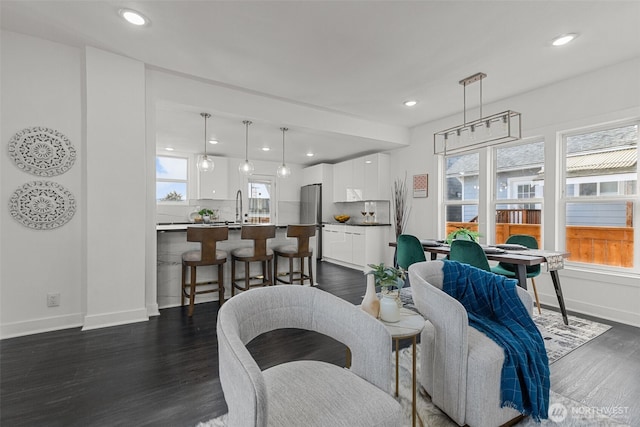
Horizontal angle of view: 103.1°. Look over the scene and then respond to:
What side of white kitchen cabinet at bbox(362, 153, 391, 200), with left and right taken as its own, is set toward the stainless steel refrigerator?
right

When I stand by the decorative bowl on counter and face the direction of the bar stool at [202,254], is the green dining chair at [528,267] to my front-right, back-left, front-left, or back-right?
front-left

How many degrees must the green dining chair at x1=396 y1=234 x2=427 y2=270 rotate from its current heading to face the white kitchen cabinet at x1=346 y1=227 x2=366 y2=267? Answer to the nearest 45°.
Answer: approximately 90° to its left

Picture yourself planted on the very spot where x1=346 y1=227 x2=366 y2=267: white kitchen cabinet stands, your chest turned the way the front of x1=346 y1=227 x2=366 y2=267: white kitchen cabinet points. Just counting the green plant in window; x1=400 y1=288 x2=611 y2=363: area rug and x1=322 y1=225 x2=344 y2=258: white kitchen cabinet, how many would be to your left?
1

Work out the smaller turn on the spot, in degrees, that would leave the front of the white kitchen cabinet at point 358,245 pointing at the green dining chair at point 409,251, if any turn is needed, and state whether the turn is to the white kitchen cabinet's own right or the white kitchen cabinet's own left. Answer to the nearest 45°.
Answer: approximately 45° to the white kitchen cabinet's own left

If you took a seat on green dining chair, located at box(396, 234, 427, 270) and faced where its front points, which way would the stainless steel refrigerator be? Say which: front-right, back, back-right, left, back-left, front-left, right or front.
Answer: left

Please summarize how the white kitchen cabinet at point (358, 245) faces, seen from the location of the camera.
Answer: facing the viewer and to the left of the viewer

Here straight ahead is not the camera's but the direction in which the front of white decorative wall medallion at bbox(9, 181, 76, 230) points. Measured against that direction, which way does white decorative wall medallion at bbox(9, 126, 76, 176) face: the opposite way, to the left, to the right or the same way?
the same way

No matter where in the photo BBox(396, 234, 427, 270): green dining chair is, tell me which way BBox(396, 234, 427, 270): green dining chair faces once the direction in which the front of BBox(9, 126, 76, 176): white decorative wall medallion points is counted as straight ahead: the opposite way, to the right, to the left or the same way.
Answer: to the left

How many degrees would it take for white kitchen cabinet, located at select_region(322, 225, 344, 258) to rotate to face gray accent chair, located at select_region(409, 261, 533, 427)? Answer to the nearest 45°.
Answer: approximately 45° to its left

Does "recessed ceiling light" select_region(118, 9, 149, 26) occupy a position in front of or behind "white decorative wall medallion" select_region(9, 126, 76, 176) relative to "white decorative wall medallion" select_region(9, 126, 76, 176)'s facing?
in front

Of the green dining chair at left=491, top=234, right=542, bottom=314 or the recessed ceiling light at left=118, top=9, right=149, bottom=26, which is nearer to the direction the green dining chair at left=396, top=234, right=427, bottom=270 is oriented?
the green dining chair

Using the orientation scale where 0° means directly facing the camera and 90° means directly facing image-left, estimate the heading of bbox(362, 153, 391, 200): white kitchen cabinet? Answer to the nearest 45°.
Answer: approximately 45°

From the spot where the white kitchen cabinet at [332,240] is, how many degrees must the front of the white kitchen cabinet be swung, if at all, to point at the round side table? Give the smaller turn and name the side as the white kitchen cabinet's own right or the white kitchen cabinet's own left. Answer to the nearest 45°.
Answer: approximately 45° to the white kitchen cabinet's own left

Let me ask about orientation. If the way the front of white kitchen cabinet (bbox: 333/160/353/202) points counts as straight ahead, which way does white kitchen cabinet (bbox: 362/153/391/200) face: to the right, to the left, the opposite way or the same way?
the same way

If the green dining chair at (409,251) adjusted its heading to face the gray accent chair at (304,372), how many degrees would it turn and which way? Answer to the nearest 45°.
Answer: approximately 135° to its right

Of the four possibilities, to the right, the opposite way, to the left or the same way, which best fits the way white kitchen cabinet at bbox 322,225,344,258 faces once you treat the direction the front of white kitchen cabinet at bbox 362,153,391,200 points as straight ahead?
the same way
